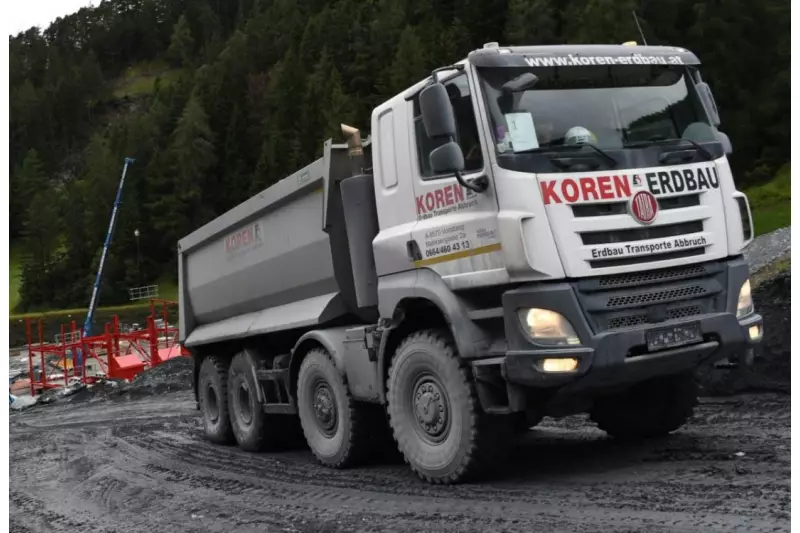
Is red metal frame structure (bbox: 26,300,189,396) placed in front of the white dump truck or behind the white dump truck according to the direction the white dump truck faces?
behind

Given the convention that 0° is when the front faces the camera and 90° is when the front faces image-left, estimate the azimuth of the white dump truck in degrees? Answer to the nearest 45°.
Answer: approximately 315°
